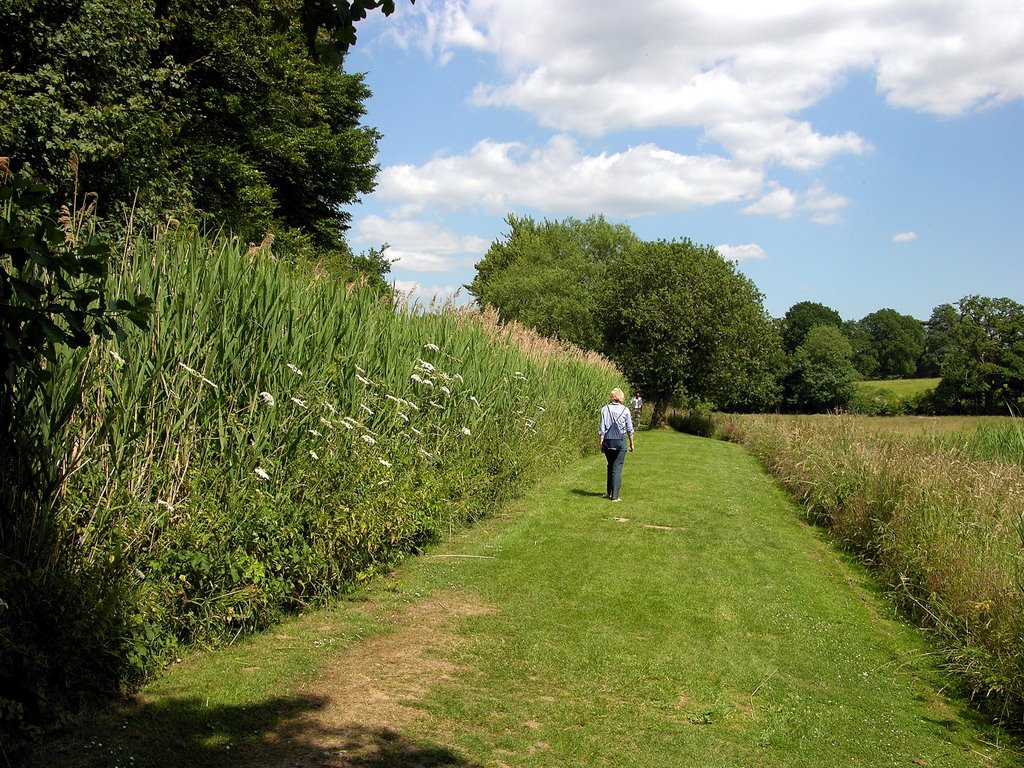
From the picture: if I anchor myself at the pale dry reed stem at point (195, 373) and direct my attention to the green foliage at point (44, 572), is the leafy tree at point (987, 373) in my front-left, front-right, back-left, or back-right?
back-left

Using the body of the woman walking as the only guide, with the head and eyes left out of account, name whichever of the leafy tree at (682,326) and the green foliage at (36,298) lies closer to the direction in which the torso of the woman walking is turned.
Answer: the leafy tree

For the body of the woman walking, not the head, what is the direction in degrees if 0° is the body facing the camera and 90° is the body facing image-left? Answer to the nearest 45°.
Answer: approximately 180°

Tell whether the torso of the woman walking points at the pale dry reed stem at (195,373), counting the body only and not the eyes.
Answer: no

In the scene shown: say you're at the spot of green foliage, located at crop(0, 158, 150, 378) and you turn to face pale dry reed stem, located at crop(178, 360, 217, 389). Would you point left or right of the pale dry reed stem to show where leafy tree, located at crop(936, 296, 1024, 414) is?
right

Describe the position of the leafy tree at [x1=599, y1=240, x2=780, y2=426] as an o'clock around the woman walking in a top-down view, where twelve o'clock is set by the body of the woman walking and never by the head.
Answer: The leafy tree is roughly at 12 o'clock from the woman walking.

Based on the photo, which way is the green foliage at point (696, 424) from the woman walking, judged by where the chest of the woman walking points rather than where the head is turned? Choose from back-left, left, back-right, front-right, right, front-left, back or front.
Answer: front

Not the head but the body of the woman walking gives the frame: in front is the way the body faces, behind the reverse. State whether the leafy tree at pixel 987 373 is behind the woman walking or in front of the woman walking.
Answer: in front

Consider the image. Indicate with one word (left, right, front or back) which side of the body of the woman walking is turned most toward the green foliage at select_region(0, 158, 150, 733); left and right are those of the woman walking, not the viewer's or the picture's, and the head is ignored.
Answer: back

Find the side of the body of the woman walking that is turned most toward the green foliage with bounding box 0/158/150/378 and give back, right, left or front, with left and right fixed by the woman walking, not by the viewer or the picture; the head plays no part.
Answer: back

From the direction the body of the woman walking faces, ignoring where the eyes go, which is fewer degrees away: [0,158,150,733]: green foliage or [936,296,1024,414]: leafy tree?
the leafy tree
